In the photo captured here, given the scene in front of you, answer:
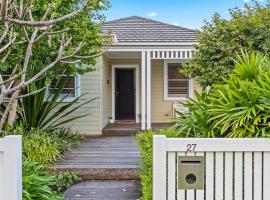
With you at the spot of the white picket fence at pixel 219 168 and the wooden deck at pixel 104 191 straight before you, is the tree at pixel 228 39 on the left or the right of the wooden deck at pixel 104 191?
right

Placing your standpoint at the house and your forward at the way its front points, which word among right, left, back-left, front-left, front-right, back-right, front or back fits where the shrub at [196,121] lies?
front

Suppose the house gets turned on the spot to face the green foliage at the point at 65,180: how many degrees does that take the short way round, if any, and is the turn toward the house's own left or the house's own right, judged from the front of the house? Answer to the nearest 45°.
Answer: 0° — it already faces it

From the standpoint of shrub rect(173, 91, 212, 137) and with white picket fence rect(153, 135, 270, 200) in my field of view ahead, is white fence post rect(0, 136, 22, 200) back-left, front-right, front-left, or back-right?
front-right

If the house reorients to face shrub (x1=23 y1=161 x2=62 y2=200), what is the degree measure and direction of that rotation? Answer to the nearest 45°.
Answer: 0° — it already faces it

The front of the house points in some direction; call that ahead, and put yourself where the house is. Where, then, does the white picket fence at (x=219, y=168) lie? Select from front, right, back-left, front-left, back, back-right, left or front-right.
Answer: front

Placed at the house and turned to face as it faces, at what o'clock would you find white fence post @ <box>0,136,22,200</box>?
The white fence post is roughly at 12 o'clock from the house.

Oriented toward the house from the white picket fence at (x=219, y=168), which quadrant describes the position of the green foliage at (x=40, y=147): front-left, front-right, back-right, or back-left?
front-left

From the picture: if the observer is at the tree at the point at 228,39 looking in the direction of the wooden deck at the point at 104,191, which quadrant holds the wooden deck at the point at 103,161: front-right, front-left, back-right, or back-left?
front-right

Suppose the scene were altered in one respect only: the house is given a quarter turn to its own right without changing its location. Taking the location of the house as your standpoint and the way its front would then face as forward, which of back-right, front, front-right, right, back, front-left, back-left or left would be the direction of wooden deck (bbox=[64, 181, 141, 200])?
left

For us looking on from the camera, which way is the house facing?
facing the viewer

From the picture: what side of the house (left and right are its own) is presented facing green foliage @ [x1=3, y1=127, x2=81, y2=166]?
front

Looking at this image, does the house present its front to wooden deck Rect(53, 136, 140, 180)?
yes
